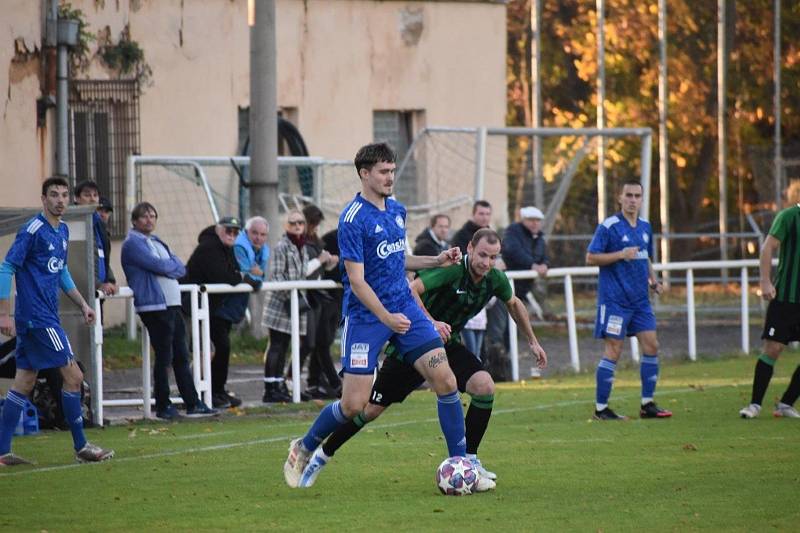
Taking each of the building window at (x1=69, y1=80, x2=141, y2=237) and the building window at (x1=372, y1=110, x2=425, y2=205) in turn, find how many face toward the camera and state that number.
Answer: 2

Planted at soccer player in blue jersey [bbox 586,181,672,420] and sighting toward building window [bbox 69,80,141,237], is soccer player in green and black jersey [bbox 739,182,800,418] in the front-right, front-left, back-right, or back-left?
back-right

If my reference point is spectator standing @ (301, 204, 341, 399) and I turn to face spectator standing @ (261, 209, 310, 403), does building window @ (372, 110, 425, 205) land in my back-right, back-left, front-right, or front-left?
back-right

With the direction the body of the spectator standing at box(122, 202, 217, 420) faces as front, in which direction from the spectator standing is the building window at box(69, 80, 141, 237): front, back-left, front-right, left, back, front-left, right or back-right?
back-left

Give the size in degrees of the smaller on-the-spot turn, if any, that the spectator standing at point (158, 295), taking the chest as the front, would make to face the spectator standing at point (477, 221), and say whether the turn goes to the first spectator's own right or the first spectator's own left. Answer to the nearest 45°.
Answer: approximately 90° to the first spectator's own left

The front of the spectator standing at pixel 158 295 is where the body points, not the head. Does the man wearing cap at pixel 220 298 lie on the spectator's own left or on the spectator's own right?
on the spectator's own left

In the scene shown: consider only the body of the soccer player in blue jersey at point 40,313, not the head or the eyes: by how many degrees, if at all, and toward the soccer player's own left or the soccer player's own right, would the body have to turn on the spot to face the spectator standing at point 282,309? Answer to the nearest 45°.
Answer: approximately 90° to the soccer player's own left

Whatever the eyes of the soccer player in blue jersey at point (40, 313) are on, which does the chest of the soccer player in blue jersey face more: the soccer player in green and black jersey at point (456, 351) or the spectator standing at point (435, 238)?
the soccer player in green and black jersey

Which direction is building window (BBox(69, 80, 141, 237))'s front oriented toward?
toward the camera

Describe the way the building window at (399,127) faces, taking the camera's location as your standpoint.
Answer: facing the viewer
